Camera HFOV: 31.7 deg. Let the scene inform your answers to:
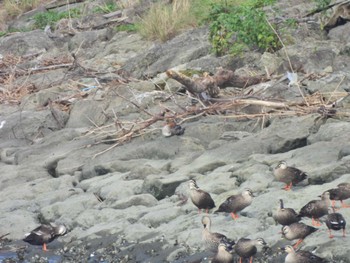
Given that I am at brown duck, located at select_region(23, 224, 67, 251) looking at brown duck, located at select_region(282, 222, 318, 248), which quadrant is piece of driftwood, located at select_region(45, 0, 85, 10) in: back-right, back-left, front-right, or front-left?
back-left

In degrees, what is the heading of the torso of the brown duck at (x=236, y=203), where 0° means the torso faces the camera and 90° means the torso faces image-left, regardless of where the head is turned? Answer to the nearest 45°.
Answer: approximately 270°

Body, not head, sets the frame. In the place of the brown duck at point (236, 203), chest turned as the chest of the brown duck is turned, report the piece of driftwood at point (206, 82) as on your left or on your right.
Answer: on your left

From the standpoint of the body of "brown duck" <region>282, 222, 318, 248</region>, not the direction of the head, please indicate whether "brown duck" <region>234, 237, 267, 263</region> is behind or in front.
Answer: in front

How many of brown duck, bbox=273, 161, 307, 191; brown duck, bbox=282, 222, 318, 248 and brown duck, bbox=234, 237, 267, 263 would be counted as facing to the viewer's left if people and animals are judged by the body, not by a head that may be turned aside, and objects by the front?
2

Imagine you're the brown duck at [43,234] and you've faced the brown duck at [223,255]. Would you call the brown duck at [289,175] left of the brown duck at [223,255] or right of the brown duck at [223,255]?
left

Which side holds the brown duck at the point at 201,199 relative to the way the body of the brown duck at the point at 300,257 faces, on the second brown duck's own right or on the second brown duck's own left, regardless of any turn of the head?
on the second brown duck's own right

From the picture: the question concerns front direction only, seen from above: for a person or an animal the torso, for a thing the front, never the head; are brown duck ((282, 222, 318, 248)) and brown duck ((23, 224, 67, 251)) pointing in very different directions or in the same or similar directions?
very different directions
